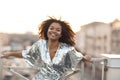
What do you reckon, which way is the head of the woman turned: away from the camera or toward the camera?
toward the camera

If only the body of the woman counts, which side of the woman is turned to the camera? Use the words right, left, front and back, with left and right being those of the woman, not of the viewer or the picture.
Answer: front

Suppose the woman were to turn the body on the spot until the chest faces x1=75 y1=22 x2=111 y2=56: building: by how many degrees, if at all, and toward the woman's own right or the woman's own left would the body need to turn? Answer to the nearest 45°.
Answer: approximately 180°
